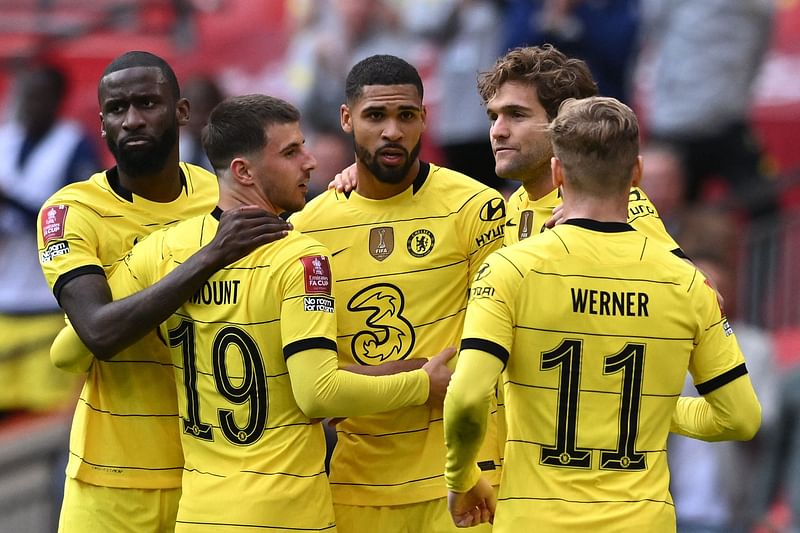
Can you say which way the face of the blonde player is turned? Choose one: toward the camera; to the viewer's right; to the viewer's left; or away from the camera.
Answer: away from the camera

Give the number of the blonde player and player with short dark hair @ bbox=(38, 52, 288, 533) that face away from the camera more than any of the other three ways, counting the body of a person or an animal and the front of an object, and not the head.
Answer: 1

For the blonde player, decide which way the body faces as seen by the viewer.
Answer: away from the camera

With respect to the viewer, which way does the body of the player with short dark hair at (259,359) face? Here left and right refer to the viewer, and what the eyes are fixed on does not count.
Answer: facing away from the viewer and to the right of the viewer

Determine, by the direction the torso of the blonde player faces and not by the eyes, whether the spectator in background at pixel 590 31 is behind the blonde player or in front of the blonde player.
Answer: in front

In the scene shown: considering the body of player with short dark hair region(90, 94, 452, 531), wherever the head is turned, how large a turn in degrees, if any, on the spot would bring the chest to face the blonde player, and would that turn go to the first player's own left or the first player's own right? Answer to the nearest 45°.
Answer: approximately 90° to the first player's own right

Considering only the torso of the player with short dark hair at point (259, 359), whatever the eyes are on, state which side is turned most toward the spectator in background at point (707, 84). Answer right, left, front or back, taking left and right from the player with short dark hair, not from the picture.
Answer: front

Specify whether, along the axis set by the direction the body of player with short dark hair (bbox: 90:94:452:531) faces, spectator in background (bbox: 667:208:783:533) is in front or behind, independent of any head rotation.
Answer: in front

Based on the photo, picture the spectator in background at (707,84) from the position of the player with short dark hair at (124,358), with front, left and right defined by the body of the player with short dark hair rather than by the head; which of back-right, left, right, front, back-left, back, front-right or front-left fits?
left

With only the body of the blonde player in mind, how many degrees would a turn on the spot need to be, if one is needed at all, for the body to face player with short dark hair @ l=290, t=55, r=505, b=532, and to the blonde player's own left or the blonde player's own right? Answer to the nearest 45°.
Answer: approximately 45° to the blonde player's own left

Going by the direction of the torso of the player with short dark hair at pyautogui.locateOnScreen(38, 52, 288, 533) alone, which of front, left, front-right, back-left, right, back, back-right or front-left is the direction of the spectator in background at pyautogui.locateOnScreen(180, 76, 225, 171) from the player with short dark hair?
back-left
